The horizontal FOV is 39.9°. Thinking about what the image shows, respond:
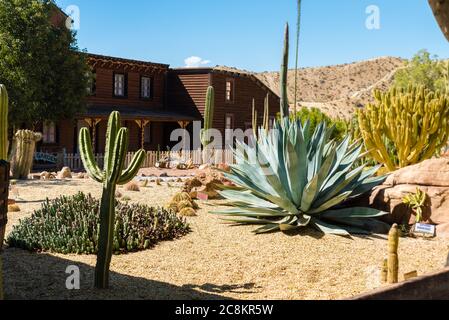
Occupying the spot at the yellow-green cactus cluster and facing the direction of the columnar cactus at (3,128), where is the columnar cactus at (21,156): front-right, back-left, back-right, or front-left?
front-right

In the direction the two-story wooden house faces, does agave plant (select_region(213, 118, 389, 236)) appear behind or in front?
in front

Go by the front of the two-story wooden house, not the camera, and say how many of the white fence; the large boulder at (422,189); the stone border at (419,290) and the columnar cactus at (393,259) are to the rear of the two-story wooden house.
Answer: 0

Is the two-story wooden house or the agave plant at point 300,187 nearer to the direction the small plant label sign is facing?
the agave plant

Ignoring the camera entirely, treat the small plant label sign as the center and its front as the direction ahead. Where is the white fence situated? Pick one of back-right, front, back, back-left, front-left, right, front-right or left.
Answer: back-right

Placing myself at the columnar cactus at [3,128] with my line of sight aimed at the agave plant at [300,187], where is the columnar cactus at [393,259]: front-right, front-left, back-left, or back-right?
front-right

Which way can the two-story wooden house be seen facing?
toward the camera

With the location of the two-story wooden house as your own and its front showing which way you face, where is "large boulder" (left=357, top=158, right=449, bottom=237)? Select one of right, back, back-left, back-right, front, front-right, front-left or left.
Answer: front

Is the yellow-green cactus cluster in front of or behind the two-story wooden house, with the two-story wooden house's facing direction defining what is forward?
in front

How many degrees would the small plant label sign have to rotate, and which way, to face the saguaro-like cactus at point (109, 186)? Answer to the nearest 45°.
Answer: approximately 45° to its right

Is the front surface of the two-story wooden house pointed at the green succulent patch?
yes

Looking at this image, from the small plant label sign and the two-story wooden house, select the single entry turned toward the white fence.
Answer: the two-story wooden house

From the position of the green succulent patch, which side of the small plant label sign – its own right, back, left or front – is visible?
right

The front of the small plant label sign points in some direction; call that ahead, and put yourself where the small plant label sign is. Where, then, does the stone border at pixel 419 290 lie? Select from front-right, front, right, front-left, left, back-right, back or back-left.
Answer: front

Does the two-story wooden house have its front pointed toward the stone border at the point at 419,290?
yes

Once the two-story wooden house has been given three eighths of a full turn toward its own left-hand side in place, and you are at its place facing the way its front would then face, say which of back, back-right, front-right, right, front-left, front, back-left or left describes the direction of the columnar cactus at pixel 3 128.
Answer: back-right

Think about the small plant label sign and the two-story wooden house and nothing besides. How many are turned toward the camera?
2

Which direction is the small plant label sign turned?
toward the camera
